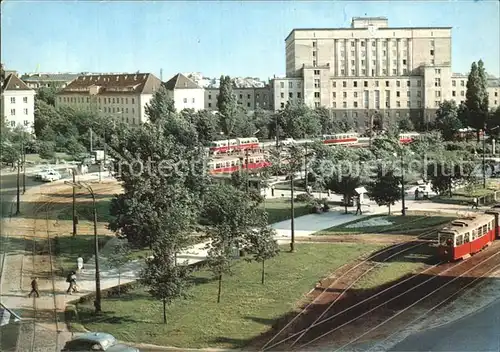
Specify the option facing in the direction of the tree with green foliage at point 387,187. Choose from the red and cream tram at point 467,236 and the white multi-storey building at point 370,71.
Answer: the white multi-storey building

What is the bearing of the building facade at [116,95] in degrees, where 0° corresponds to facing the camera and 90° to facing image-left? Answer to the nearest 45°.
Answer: approximately 45°

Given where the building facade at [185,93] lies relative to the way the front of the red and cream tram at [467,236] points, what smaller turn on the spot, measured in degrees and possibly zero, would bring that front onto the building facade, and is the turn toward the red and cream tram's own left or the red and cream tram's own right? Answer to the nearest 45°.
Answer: approximately 90° to the red and cream tram's own right

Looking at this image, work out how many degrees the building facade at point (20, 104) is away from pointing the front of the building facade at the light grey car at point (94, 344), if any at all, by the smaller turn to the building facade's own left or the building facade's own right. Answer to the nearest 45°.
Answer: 0° — it already faces it
